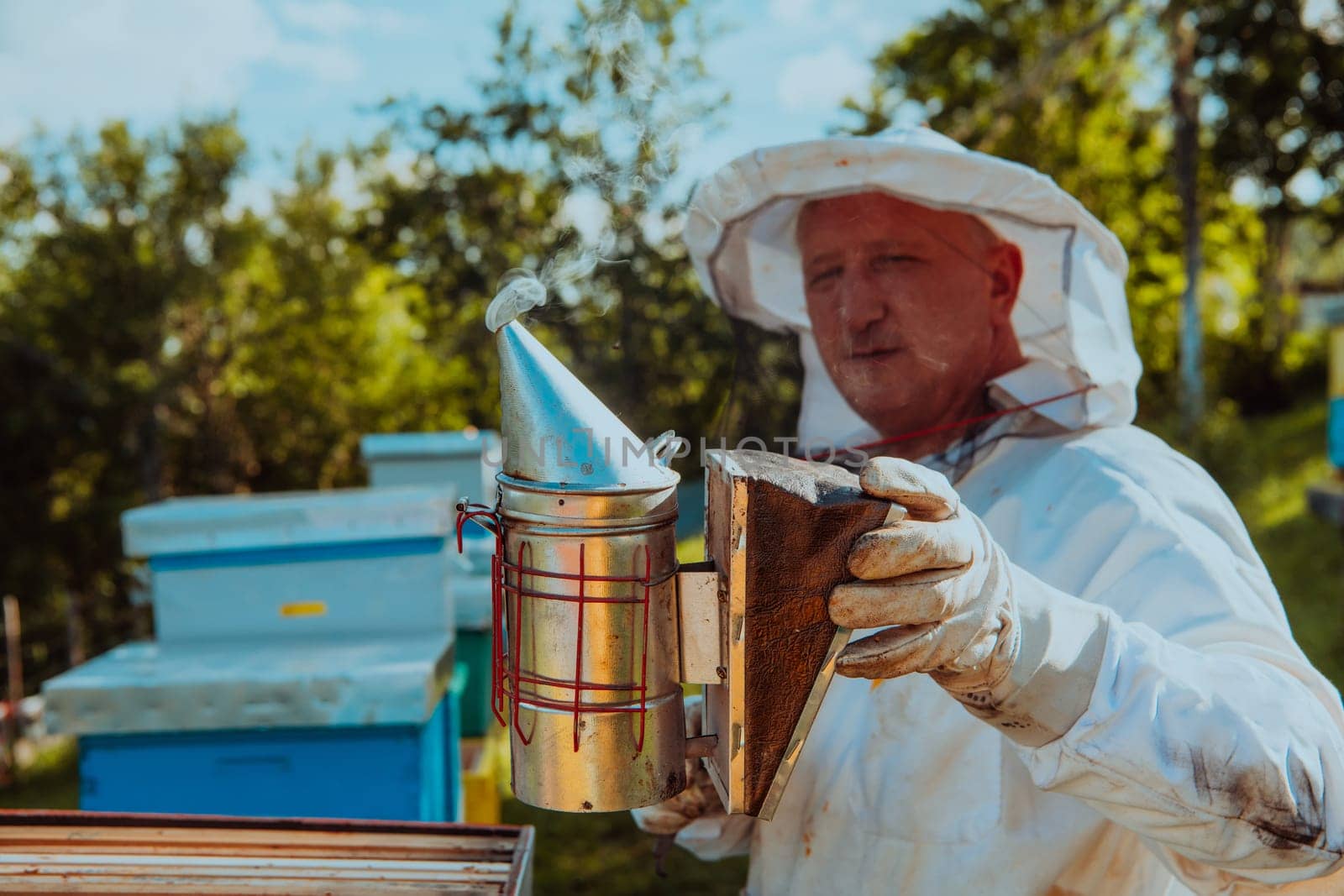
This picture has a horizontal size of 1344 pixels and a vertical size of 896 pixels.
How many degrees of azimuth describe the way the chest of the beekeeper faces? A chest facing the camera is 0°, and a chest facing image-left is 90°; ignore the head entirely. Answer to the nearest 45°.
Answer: approximately 45°

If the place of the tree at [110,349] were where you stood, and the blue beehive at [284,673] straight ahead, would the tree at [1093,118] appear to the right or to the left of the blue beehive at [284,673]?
left

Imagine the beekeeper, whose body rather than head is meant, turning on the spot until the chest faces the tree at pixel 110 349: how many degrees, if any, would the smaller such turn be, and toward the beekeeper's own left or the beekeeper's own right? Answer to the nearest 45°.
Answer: approximately 90° to the beekeeper's own right

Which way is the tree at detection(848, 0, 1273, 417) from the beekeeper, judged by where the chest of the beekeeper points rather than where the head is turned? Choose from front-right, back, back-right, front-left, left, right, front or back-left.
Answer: back-right
